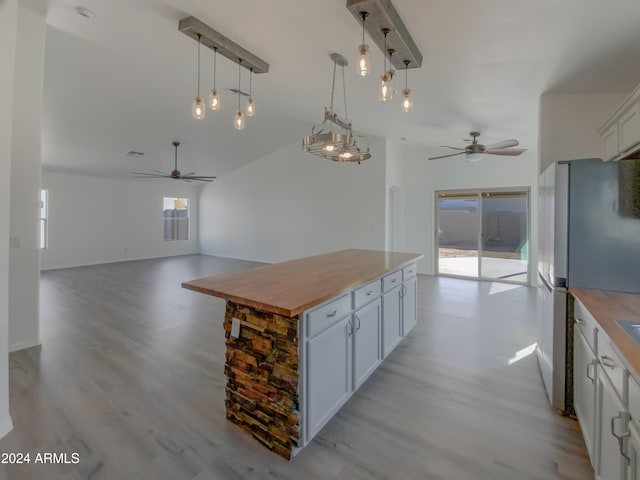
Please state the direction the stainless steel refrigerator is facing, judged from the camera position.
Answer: facing to the left of the viewer

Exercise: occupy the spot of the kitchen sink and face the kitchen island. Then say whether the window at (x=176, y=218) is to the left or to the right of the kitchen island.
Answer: right

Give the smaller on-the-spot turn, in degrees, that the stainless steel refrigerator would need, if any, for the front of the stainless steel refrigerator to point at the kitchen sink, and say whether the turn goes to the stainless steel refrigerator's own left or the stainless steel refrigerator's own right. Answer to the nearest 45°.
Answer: approximately 90° to the stainless steel refrigerator's own left

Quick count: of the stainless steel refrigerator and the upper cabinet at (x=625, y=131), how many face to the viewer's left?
2

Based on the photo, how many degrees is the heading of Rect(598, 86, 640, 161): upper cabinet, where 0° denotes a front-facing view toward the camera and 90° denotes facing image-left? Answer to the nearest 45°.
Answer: approximately 90°
